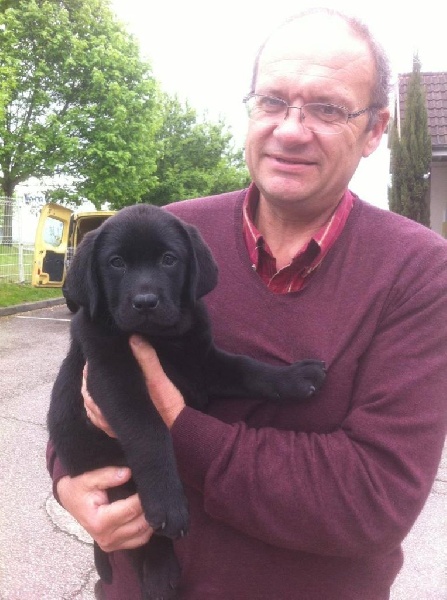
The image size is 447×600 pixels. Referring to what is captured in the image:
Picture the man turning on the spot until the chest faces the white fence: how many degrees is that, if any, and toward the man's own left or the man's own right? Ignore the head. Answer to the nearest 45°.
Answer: approximately 90° to the man's own right

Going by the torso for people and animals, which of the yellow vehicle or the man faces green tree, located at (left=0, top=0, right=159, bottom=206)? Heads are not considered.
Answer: the yellow vehicle

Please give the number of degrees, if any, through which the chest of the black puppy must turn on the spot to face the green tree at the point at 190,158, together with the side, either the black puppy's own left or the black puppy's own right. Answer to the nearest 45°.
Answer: approximately 180°

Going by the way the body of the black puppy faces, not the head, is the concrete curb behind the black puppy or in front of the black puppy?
behind

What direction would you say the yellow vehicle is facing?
away from the camera

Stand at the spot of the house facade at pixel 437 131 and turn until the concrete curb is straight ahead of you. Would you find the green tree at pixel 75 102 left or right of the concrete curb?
right

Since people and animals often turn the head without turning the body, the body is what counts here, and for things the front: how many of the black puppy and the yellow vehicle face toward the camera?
1

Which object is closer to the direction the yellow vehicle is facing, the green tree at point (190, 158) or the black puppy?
the green tree

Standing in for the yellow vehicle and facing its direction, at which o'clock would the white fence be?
The white fence is roughly at 10 o'clock from the yellow vehicle.
